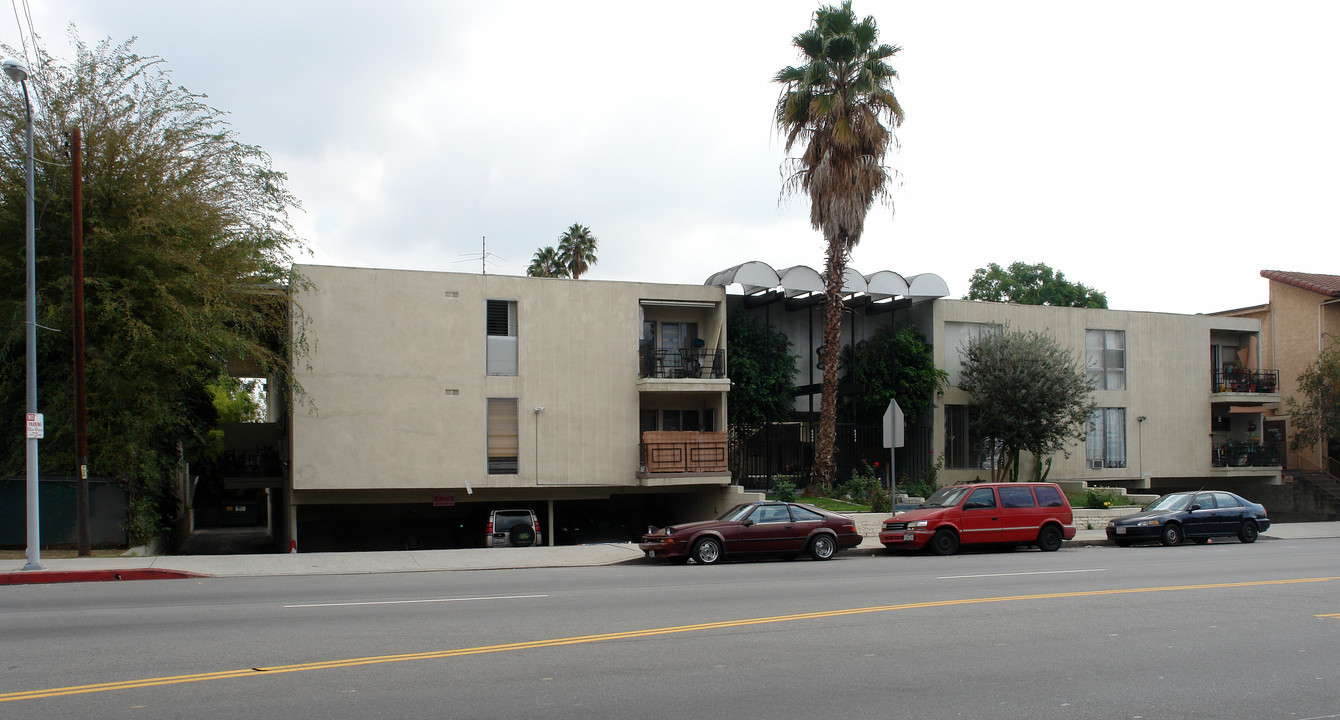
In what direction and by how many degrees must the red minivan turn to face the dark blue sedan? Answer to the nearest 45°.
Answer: approximately 180°

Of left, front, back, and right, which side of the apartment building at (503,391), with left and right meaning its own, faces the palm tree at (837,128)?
left

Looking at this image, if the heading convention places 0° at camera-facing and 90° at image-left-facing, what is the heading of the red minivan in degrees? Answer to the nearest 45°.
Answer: approximately 45°

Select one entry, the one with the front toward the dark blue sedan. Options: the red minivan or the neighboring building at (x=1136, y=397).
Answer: the neighboring building

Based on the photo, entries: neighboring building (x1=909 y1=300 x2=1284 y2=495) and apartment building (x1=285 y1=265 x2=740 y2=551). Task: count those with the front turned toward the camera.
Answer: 2

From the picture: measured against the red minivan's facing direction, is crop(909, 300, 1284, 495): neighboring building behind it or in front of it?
behind

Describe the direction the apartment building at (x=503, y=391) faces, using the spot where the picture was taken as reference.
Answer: facing the viewer

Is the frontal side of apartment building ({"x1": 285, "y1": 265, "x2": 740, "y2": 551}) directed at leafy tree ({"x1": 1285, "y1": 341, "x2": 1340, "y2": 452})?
no

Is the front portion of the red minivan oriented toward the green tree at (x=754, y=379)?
no
